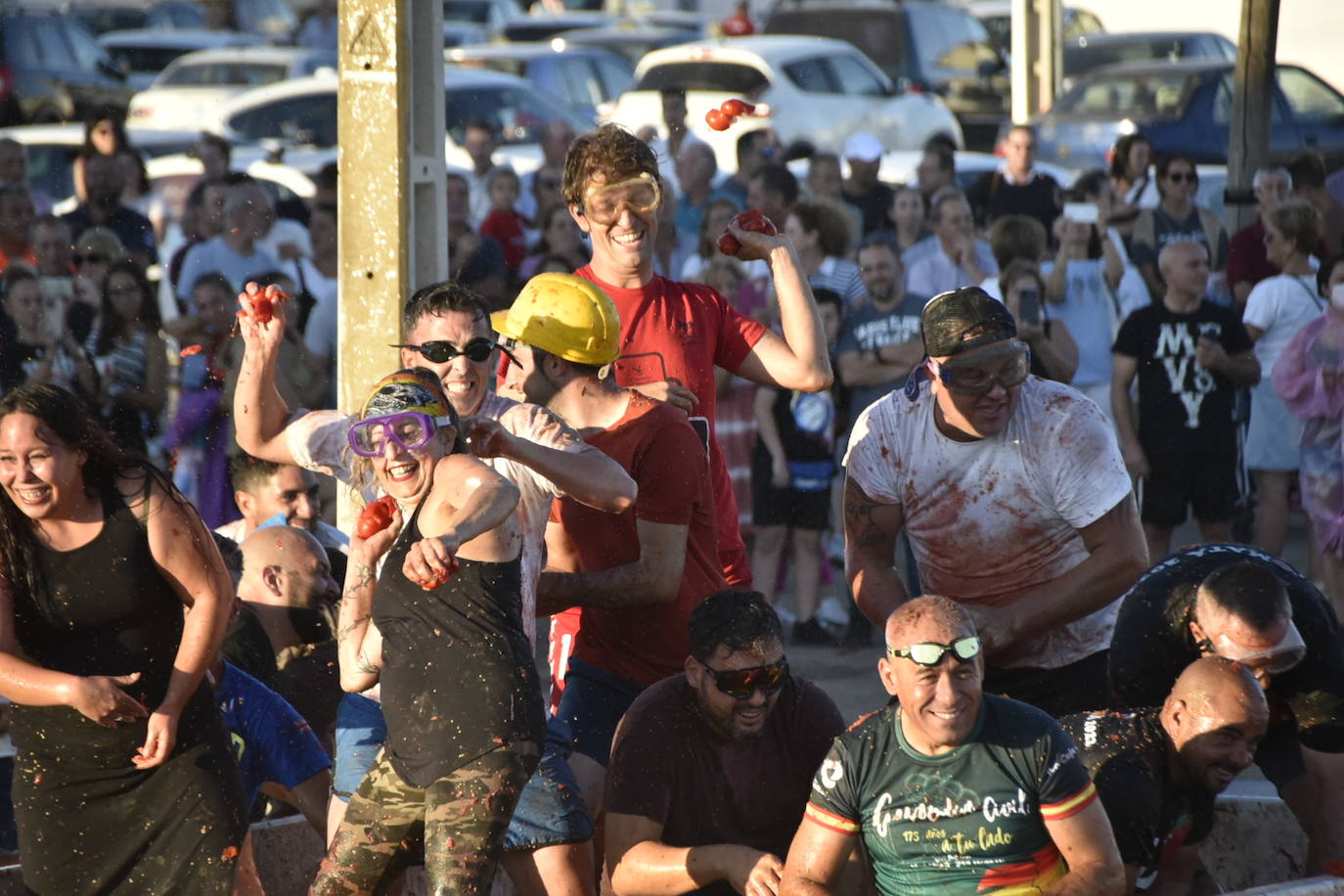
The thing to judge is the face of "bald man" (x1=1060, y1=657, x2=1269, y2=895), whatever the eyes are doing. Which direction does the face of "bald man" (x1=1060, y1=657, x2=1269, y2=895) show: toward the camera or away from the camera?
toward the camera

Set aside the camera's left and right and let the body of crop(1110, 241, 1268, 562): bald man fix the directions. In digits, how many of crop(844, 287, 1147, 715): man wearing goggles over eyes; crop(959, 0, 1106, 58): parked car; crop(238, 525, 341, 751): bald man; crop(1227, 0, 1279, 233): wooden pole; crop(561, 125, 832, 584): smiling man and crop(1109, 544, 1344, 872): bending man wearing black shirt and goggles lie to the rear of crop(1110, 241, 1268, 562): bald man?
2

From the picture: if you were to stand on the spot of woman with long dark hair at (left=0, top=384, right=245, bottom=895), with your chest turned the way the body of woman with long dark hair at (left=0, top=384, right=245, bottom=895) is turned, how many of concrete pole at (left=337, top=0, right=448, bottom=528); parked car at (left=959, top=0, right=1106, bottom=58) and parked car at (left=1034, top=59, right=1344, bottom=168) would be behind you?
3

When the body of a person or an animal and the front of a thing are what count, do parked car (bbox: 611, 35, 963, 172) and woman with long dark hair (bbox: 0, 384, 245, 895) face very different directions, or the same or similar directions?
very different directions

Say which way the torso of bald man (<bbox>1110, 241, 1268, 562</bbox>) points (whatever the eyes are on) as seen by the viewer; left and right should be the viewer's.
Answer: facing the viewer

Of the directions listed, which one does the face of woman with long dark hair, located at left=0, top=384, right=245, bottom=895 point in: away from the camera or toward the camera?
toward the camera

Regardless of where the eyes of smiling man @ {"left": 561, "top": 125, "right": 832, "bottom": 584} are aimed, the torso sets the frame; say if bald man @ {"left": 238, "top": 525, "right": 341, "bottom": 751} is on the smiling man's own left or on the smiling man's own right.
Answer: on the smiling man's own right

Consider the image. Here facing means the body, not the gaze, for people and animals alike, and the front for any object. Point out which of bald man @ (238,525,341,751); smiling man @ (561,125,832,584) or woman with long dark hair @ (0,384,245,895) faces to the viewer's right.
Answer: the bald man

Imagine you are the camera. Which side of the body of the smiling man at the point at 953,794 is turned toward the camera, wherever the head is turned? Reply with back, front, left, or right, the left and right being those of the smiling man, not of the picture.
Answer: front

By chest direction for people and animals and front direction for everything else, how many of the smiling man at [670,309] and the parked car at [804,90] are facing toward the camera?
1

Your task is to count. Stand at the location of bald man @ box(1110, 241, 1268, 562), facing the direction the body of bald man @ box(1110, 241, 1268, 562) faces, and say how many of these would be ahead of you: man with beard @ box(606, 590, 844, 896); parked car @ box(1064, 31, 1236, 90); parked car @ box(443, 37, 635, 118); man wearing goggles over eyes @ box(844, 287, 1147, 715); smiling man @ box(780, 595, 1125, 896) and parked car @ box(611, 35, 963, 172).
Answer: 3

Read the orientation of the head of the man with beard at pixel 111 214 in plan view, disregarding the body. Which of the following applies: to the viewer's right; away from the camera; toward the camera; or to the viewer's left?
toward the camera

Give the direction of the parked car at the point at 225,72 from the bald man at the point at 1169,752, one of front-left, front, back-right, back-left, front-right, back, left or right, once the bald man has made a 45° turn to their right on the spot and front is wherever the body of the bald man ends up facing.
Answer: back-right

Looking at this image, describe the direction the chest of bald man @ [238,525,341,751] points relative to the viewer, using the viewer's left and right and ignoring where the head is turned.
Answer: facing to the right of the viewer

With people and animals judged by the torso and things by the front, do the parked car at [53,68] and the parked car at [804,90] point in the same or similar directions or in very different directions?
same or similar directions

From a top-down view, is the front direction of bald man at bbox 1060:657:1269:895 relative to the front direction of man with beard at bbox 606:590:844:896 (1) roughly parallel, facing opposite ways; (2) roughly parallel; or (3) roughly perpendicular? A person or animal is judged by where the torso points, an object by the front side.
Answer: roughly parallel

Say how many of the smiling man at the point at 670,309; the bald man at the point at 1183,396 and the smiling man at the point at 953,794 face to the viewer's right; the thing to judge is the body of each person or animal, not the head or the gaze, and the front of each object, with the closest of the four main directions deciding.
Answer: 0

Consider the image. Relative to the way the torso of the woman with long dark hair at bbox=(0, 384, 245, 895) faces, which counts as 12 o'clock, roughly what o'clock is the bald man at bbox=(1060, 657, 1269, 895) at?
The bald man is roughly at 8 o'clock from the woman with long dark hair.
